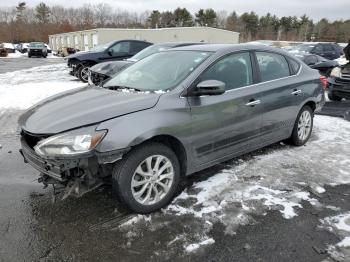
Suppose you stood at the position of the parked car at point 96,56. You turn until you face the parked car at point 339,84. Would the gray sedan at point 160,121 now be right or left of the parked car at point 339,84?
right

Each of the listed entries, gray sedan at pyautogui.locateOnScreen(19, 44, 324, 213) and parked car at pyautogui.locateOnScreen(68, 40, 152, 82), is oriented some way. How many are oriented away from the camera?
0

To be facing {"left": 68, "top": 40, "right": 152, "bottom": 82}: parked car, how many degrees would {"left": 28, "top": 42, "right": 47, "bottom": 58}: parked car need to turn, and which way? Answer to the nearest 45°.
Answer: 0° — it already faces it

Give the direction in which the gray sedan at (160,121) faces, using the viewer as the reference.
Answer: facing the viewer and to the left of the viewer

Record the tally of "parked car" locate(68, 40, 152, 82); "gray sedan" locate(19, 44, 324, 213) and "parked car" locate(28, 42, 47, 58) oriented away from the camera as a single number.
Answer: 0

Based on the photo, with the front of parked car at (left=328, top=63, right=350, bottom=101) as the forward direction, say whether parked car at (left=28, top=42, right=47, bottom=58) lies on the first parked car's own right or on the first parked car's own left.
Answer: on the first parked car's own right

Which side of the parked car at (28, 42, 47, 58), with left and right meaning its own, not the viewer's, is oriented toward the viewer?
front

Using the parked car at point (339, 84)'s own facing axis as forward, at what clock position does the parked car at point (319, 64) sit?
the parked car at point (319, 64) is roughly at 4 o'clock from the parked car at point (339, 84).

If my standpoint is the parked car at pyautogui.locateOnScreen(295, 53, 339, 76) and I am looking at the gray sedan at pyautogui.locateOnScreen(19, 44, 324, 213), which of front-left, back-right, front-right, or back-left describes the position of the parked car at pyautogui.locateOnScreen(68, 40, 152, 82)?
front-right

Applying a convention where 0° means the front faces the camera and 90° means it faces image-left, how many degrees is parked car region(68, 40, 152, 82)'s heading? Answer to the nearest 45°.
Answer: approximately 45°

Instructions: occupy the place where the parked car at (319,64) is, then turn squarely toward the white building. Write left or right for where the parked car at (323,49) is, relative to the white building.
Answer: right

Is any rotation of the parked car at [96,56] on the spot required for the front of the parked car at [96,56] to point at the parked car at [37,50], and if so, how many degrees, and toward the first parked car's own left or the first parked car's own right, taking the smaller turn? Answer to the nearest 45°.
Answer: approximately 135° to the first parked car's own right

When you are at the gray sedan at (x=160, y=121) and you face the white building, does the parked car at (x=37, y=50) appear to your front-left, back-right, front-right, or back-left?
front-left

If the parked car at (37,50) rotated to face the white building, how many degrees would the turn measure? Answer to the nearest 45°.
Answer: approximately 90° to its left

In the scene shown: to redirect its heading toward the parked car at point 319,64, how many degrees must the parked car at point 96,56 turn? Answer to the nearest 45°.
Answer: approximately 135° to its left

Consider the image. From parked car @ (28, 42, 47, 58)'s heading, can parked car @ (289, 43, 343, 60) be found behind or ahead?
ahead
